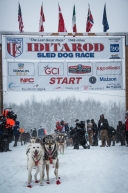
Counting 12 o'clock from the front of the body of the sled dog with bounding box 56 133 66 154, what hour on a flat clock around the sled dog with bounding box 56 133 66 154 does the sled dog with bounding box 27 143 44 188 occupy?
the sled dog with bounding box 27 143 44 188 is roughly at 12 o'clock from the sled dog with bounding box 56 133 66 154.

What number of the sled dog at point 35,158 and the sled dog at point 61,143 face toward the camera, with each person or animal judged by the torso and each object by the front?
2

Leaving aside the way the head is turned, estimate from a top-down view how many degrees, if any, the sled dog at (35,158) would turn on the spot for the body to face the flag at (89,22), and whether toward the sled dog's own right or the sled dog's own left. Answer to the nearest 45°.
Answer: approximately 180°

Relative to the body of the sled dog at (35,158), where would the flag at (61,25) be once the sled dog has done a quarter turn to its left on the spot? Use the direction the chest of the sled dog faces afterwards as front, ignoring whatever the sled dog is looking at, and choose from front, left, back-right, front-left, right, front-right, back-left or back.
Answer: left

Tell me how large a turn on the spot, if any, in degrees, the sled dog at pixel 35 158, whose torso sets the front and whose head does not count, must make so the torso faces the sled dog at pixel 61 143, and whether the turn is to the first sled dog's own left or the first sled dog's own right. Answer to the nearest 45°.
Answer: approximately 180°
